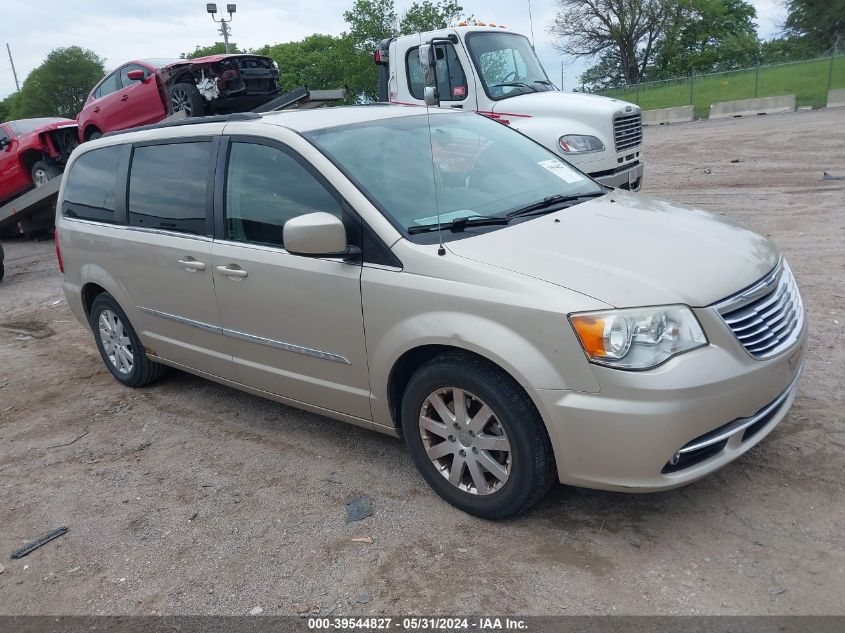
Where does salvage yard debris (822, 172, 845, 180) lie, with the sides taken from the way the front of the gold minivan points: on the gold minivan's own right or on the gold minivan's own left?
on the gold minivan's own left

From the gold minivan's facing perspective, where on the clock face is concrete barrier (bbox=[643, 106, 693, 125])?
The concrete barrier is roughly at 8 o'clock from the gold minivan.

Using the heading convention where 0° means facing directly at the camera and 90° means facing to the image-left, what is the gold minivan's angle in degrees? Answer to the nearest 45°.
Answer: approximately 315°

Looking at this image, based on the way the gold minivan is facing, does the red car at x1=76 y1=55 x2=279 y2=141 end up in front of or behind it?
behind

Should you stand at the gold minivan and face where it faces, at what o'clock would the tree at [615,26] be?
The tree is roughly at 8 o'clock from the gold minivan.

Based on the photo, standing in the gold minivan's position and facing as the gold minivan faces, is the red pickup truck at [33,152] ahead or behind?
behind

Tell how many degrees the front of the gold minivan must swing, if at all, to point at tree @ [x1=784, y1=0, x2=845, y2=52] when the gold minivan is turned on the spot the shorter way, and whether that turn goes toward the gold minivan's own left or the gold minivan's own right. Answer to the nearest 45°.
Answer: approximately 90° to the gold minivan's own left

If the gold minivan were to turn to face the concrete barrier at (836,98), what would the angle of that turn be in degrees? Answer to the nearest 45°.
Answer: approximately 90° to its left

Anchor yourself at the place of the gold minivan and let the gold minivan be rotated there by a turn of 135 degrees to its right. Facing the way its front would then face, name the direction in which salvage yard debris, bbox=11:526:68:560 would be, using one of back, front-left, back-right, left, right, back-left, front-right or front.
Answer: front

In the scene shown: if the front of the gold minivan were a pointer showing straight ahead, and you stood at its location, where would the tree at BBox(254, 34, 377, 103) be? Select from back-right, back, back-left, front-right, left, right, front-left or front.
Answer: back-left

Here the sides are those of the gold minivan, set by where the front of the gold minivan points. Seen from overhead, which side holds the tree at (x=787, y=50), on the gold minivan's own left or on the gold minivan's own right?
on the gold minivan's own left
